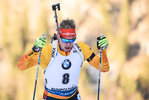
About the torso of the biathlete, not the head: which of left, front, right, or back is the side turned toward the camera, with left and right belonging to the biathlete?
front
